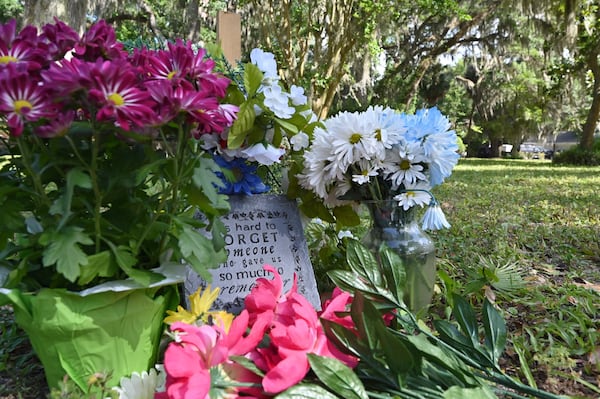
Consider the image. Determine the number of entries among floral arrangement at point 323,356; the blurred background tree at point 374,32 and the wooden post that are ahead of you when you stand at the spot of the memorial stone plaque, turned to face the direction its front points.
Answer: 1

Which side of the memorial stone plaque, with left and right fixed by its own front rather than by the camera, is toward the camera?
front

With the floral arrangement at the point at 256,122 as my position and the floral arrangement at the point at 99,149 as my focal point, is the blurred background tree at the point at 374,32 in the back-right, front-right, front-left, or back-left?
back-right

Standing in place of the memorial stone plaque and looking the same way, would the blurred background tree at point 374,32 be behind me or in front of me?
behind

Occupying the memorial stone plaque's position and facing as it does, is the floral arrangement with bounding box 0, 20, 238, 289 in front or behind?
in front

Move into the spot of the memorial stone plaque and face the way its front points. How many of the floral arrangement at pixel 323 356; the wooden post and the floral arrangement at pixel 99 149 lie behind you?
1

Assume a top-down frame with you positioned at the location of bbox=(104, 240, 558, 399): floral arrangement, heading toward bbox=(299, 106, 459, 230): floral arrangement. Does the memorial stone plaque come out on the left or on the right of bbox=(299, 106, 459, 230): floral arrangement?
left
